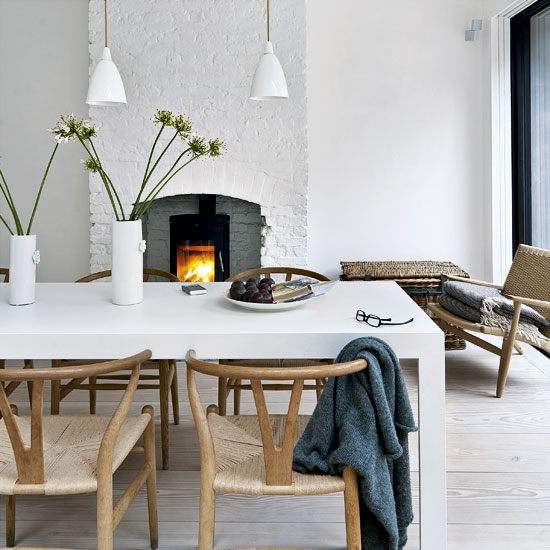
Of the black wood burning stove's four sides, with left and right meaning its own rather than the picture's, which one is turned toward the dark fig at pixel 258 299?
front

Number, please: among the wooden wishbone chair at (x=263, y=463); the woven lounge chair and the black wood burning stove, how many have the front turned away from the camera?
1

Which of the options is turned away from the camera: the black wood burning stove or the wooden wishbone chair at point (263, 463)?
the wooden wishbone chair

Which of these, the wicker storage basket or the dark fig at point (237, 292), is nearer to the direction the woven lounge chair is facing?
the dark fig

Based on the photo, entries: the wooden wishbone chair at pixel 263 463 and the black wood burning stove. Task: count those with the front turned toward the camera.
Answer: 1

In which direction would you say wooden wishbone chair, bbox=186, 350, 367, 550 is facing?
away from the camera

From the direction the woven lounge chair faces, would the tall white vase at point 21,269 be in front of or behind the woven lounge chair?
in front

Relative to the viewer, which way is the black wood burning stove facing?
toward the camera

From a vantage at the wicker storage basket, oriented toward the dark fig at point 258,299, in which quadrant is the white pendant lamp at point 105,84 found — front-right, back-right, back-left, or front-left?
front-right

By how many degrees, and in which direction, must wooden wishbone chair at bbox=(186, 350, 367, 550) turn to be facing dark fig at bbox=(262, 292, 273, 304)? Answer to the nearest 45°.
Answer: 0° — it already faces it

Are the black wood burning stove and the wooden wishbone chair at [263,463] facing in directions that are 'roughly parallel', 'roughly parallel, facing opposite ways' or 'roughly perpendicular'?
roughly parallel, facing opposite ways

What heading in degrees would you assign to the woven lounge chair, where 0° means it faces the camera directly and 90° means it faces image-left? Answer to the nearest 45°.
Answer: approximately 45°
